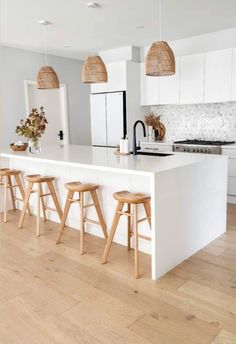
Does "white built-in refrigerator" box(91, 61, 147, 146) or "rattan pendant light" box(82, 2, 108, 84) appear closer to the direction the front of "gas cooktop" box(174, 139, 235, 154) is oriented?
the rattan pendant light

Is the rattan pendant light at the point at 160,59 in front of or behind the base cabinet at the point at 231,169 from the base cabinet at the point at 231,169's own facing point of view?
in front

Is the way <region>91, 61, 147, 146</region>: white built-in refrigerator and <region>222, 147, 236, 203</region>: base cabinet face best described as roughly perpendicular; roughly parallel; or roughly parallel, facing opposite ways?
roughly parallel

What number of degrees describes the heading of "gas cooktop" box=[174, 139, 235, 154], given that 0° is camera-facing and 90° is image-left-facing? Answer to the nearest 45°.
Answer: approximately 45°

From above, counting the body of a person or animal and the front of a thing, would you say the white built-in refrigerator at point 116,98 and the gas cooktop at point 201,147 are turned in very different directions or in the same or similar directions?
same or similar directions

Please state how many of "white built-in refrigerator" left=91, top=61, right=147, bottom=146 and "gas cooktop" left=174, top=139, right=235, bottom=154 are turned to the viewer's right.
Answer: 0

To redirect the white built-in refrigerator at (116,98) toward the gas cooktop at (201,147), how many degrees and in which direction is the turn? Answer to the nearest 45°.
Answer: approximately 90° to its left

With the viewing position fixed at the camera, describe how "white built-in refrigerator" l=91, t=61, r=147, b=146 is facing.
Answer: facing the viewer and to the left of the viewer

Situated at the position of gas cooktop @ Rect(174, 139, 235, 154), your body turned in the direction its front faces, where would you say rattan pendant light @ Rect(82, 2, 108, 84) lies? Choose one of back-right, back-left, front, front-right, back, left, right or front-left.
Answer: front

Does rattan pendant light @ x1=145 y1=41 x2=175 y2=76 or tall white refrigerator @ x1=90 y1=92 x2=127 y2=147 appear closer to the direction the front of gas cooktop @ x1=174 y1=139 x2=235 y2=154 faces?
the rattan pendant light

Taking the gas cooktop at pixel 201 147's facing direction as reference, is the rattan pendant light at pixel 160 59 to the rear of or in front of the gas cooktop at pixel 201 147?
in front

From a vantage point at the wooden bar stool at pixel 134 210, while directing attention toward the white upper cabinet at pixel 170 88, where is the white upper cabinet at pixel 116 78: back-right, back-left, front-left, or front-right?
front-left

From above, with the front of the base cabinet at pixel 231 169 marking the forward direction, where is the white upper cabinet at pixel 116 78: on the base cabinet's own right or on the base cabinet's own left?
on the base cabinet's own right
